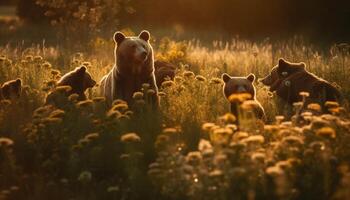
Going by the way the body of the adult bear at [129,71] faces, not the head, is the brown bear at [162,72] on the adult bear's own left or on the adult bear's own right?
on the adult bear's own left

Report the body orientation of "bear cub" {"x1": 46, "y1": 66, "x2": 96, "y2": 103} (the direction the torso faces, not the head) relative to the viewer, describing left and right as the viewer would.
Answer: facing to the right of the viewer

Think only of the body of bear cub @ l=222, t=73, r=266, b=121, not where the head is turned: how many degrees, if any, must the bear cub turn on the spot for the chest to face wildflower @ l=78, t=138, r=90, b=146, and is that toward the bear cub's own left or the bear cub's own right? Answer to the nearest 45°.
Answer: approximately 45° to the bear cub's own right

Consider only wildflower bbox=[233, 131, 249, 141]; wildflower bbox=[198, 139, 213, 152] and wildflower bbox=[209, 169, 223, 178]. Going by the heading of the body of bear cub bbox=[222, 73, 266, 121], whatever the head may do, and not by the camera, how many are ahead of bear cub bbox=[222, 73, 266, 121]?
3
